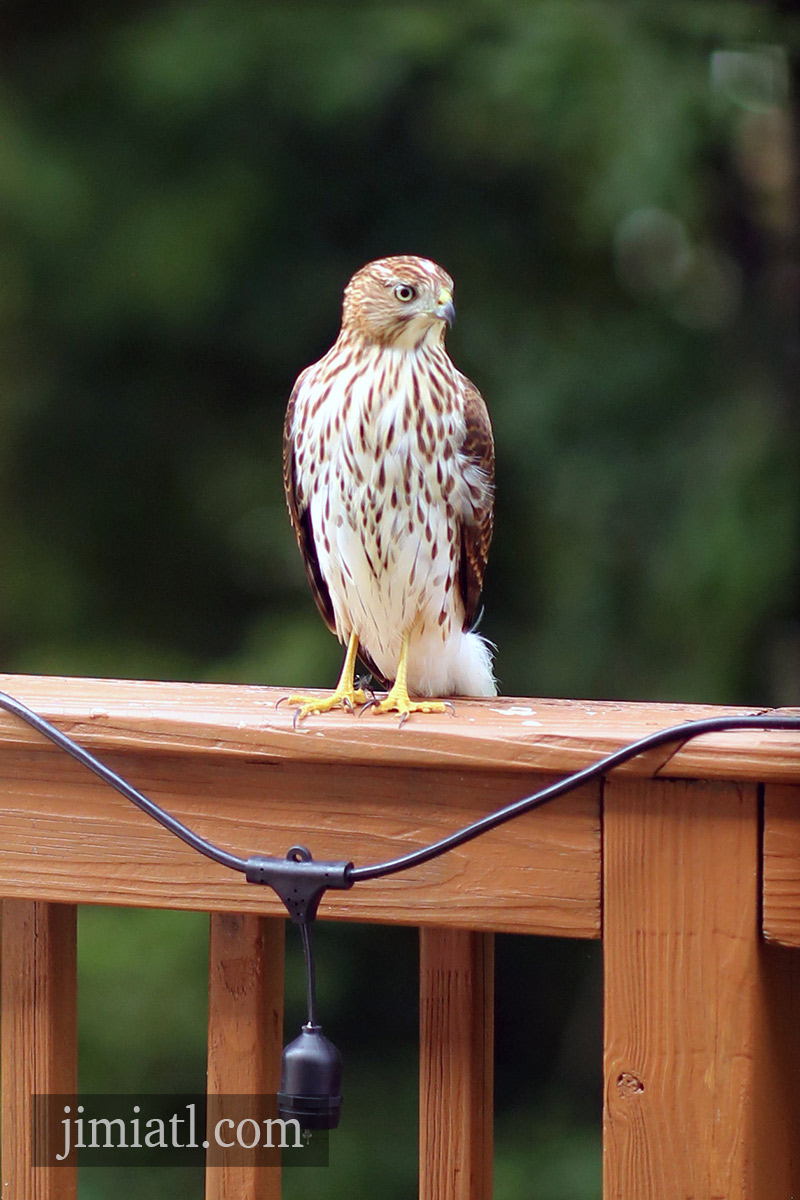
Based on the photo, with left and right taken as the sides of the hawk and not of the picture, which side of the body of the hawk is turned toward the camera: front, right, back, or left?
front

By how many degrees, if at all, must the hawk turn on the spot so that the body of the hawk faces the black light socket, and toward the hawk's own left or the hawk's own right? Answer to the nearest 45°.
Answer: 0° — it already faces it

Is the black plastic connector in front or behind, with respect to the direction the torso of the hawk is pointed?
in front

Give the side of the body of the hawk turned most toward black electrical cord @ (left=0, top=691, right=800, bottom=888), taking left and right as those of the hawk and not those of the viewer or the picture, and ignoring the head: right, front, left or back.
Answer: front

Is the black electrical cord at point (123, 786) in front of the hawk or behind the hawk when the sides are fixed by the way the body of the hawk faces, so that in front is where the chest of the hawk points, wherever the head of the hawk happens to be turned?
in front
